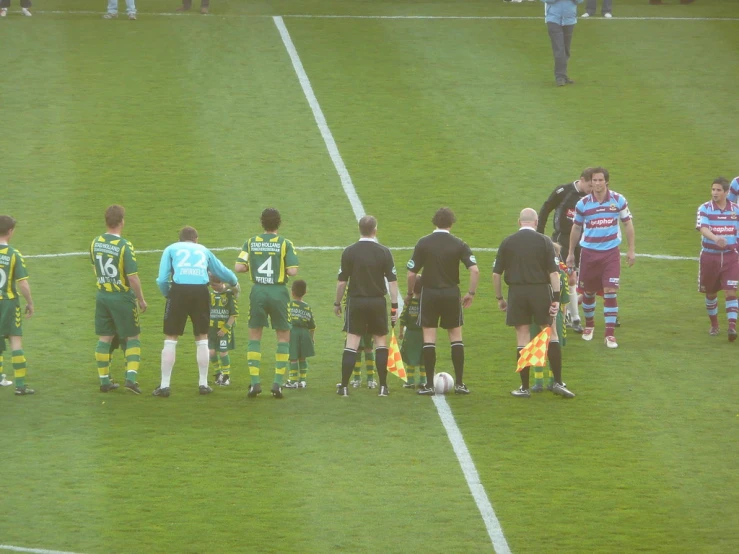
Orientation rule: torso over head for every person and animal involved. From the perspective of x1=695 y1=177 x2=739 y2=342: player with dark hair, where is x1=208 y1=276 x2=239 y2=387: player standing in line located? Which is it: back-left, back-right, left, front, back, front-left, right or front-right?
front-right

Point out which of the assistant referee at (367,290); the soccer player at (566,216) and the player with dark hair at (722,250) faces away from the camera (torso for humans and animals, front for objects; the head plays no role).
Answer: the assistant referee

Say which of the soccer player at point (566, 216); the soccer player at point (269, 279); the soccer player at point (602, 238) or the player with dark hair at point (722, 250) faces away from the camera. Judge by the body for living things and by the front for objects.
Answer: the soccer player at point (269, 279)

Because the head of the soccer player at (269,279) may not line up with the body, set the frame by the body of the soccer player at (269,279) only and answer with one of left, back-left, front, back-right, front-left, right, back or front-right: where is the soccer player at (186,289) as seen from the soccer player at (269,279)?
left

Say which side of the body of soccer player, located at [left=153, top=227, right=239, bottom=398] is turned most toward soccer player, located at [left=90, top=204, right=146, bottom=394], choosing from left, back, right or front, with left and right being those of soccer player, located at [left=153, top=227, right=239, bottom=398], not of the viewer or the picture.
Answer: left

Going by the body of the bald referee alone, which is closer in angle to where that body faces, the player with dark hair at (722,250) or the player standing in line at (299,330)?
the player with dark hair

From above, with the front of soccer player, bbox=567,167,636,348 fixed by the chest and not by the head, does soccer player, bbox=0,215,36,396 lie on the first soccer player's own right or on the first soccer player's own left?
on the first soccer player's own right

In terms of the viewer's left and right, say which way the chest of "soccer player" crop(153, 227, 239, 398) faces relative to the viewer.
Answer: facing away from the viewer

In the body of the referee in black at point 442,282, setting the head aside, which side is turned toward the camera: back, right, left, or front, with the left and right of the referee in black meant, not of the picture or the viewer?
back

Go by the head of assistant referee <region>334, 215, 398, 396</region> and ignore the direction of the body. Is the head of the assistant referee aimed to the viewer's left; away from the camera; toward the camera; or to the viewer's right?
away from the camera

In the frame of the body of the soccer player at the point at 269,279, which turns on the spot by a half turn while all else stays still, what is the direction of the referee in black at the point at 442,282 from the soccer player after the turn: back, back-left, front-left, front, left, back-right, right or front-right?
left

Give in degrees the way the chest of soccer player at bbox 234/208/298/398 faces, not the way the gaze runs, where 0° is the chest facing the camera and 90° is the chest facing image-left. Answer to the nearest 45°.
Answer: approximately 180°

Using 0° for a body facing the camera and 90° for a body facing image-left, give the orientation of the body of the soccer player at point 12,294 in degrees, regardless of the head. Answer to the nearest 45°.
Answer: approximately 225°

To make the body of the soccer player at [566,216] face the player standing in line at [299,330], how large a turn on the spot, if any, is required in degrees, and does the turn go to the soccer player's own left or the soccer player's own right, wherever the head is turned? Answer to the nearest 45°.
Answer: approximately 90° to the soccer player's own right

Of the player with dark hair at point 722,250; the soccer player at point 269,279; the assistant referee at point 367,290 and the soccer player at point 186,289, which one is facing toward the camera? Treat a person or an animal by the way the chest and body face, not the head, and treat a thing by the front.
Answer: the player with dark hair
